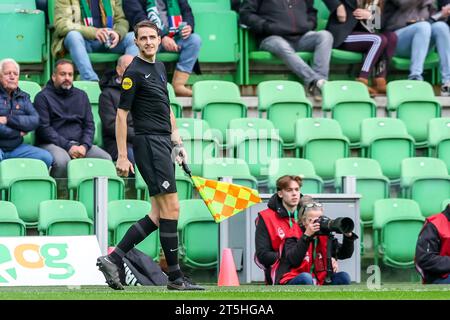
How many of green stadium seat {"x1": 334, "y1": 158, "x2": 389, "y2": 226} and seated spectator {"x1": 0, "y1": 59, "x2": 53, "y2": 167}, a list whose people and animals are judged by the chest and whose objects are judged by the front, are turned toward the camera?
2

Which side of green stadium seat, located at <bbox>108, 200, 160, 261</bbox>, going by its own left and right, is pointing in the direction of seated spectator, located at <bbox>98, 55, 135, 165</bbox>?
back

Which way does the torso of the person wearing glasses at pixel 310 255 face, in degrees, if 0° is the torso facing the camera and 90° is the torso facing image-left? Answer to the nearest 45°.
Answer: approximately 315°

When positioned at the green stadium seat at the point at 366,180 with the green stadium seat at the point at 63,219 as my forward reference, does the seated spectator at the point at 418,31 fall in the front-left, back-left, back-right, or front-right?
back-right

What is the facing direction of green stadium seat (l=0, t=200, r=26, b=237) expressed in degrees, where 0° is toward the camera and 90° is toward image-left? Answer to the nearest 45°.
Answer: approximately 0°

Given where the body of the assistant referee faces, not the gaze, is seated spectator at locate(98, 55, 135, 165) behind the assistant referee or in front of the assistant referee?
behind

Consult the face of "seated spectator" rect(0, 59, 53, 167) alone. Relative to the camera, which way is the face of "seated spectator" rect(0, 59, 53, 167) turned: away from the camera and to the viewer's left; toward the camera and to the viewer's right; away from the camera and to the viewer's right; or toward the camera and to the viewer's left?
toward the camera and to the viewer's right

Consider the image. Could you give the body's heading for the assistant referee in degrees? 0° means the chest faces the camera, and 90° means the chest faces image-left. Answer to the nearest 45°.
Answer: approximately 315°

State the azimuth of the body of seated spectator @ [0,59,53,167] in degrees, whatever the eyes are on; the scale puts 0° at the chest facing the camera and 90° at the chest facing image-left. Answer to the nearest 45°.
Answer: approximately 0°

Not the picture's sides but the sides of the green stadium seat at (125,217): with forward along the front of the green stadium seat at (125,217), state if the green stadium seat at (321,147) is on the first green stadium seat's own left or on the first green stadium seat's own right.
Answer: on the first green stadium seat's own left

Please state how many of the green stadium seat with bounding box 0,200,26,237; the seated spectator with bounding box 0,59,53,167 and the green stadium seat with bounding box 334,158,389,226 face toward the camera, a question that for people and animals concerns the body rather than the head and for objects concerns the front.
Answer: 3
